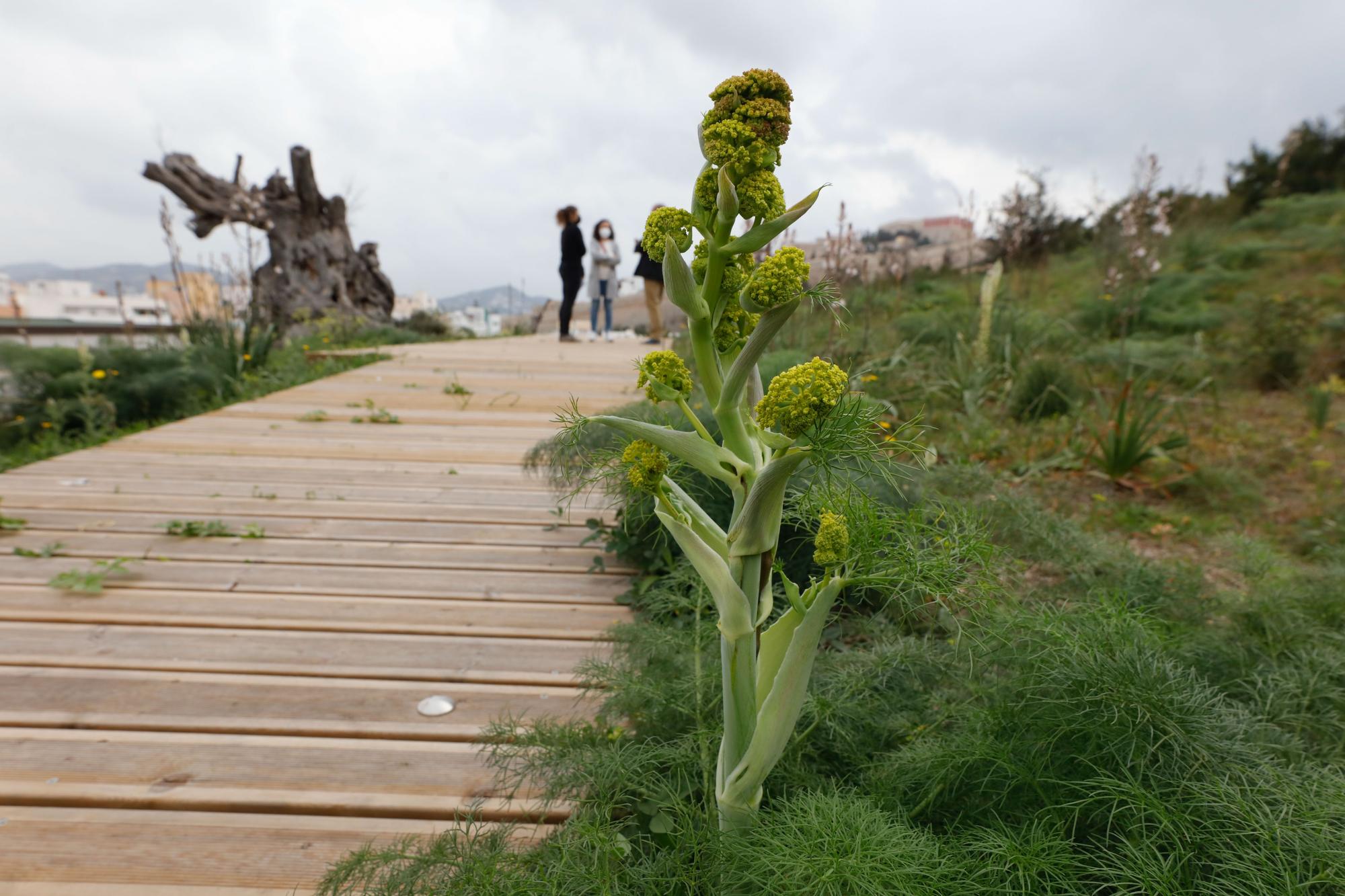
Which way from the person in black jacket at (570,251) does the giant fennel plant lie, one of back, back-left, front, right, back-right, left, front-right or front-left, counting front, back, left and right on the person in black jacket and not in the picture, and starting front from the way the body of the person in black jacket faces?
right

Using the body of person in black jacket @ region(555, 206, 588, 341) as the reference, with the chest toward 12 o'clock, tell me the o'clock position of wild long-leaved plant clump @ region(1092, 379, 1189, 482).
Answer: The wild long-leaved plant clump is roughly at 2 o'clock from the person in black jacket.

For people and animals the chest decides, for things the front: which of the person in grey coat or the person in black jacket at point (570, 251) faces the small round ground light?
the person in grey coat

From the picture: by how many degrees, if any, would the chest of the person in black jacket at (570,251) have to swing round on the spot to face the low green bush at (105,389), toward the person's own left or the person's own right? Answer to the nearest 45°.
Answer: approximately 135° to the person's own right

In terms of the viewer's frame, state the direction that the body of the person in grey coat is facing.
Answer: toward the camera

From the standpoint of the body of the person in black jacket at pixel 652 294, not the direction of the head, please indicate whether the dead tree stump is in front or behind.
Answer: in front

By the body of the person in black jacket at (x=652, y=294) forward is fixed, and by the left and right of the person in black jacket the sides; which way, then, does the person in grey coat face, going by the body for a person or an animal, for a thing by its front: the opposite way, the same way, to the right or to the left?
to the left

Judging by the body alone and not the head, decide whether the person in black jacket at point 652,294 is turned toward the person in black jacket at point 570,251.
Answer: yes

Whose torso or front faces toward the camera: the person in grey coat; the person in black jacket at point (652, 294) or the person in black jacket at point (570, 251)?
the person in grey coat

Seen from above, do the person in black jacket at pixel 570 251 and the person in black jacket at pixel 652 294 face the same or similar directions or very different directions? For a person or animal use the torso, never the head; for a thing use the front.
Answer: very different directions

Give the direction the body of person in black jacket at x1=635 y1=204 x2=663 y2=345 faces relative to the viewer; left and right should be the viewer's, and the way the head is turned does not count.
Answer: facing to the left of the viewer

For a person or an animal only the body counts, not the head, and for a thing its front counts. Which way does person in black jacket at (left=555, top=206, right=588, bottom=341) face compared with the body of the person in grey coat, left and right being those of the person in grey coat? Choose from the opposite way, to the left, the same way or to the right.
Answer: to the left

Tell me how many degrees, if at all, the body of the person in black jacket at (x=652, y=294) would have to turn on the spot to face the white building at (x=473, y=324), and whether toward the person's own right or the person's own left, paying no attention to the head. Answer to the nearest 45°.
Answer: approximately 45° to the person's own right

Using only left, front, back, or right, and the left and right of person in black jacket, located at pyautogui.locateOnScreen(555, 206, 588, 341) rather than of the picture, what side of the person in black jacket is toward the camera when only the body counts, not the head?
right

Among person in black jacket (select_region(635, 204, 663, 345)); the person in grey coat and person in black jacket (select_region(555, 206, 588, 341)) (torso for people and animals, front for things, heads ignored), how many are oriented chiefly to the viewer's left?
1

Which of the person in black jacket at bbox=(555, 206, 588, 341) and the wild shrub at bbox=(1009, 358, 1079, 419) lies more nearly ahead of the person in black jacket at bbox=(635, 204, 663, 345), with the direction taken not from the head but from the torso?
the person in black jacket
